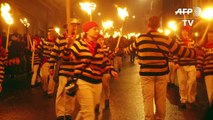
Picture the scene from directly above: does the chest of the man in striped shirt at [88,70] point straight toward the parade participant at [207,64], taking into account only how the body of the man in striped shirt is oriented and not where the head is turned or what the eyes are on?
no

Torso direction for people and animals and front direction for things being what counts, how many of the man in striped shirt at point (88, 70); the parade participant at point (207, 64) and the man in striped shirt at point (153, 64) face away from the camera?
1

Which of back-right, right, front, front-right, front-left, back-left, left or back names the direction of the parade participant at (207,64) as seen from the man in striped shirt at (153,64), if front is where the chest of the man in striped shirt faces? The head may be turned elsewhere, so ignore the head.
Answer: front-right

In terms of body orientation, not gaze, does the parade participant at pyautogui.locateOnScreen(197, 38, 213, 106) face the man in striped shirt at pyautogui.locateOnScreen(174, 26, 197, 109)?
no

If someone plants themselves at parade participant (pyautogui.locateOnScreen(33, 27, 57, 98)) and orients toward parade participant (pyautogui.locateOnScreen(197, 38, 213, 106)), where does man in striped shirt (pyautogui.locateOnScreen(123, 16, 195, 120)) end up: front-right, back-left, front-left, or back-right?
front-right

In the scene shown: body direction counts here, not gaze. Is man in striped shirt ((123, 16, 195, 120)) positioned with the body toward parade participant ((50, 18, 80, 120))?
no

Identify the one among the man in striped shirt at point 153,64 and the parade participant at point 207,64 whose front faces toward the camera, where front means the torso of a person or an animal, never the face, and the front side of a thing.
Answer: the parade participant

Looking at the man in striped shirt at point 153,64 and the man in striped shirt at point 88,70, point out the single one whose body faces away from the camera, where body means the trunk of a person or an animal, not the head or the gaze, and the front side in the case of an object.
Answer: the man in striped shirt at point 153,64

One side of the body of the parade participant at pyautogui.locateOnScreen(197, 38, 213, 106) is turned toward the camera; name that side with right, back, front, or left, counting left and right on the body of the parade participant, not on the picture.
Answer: front

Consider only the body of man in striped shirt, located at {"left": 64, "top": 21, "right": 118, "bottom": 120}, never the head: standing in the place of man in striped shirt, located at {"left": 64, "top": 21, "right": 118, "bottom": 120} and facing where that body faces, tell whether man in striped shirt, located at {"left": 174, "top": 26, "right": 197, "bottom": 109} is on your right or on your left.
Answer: on your left

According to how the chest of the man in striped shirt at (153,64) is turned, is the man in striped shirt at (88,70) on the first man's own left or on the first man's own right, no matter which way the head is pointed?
on the first man's own left

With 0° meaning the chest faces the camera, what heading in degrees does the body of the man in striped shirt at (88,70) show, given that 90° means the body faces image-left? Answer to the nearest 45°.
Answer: approximately 315°

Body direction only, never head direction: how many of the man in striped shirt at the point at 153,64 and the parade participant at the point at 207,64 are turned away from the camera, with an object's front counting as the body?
1

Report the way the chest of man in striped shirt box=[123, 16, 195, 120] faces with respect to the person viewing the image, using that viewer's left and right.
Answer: facing away from the viewer

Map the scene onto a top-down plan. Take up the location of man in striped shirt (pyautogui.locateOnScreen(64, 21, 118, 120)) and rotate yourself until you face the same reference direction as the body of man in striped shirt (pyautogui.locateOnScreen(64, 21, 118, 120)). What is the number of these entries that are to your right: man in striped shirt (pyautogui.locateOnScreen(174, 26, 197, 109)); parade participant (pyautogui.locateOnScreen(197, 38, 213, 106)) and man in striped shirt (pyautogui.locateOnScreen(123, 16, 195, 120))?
0
